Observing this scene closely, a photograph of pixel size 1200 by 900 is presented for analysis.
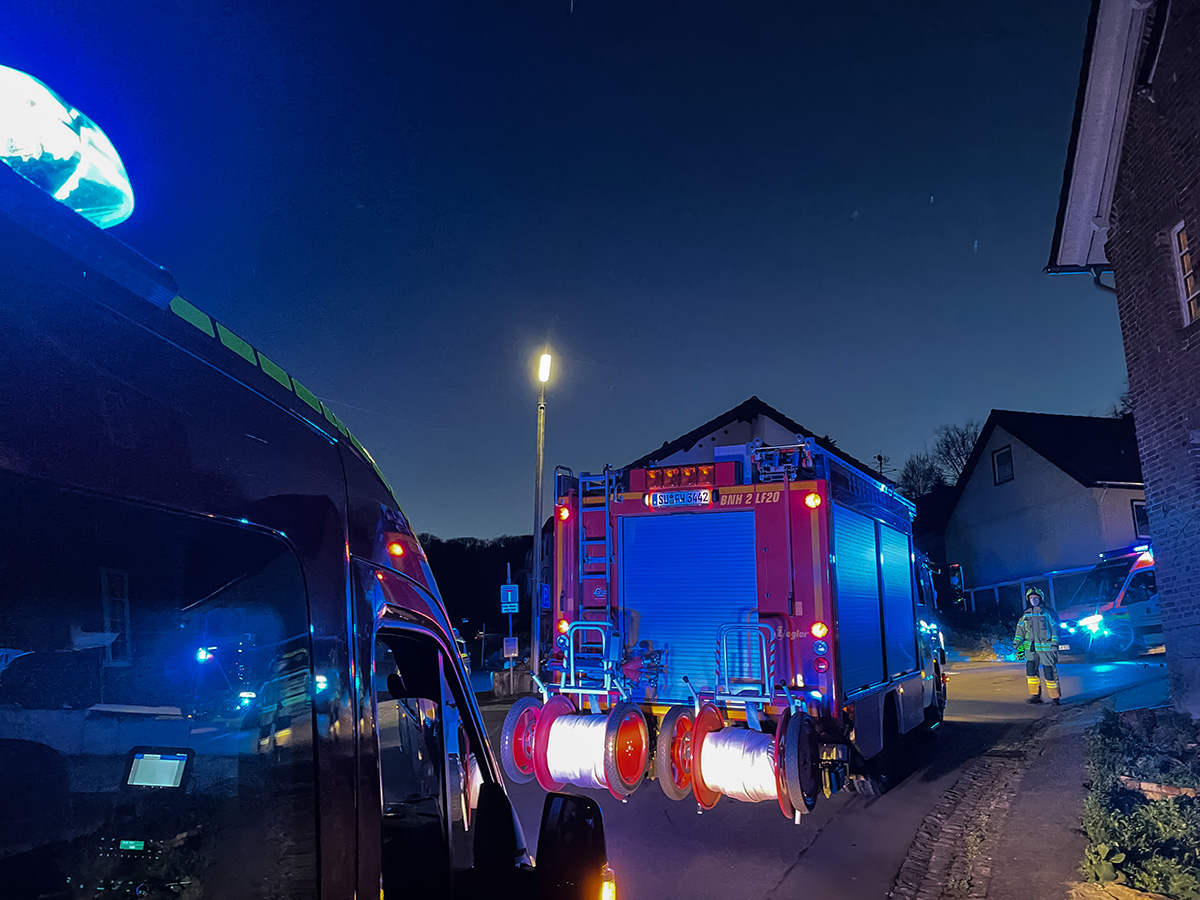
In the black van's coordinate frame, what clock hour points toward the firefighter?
The firefighter is roughly at 12 o'clock from the black van.

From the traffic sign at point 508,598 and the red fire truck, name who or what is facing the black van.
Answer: the traffic sign

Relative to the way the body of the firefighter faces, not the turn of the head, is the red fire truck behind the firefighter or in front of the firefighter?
in front

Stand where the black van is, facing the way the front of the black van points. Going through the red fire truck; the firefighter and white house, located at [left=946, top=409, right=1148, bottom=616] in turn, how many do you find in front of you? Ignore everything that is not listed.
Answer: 3

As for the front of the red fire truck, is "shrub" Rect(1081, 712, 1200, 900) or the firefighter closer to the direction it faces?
the firefighter

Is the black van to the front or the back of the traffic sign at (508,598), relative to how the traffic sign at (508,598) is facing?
to the front

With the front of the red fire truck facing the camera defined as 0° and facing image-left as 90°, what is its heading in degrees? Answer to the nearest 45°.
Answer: approximately 225°

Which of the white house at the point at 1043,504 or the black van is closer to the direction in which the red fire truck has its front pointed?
the white house

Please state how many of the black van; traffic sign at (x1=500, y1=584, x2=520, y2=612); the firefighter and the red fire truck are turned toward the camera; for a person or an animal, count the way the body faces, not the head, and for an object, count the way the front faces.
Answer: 2

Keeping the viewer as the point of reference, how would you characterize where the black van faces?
facing away from the viewer and to the right of the viewer
